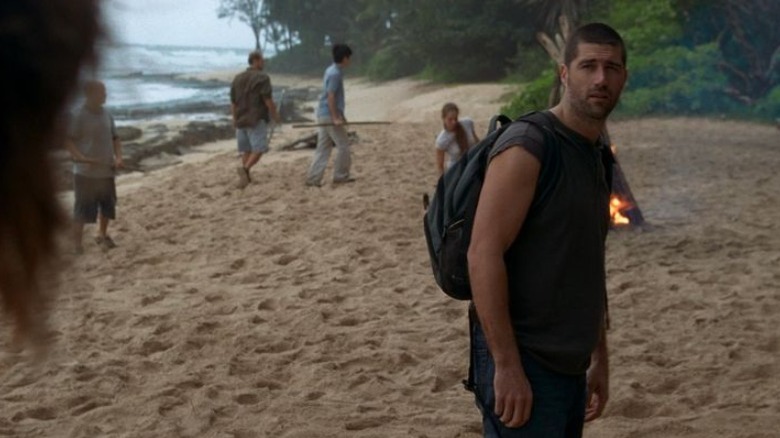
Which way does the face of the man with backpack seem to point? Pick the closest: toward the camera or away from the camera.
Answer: toward the camera

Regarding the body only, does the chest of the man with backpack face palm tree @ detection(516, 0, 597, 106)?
no

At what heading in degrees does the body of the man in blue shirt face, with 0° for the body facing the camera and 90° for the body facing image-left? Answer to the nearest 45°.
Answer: approximately 270°

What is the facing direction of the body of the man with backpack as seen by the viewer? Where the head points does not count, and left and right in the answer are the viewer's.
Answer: facing the viewer and to the right of the viewer

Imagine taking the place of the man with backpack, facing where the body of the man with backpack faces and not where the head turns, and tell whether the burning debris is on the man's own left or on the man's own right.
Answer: on the man's own left

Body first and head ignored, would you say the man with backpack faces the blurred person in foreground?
no

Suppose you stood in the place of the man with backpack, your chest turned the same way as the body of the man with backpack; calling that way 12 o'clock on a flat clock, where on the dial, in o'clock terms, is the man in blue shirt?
The man in blue shirt is roughly at 7 o'clock from the man with backpack.
